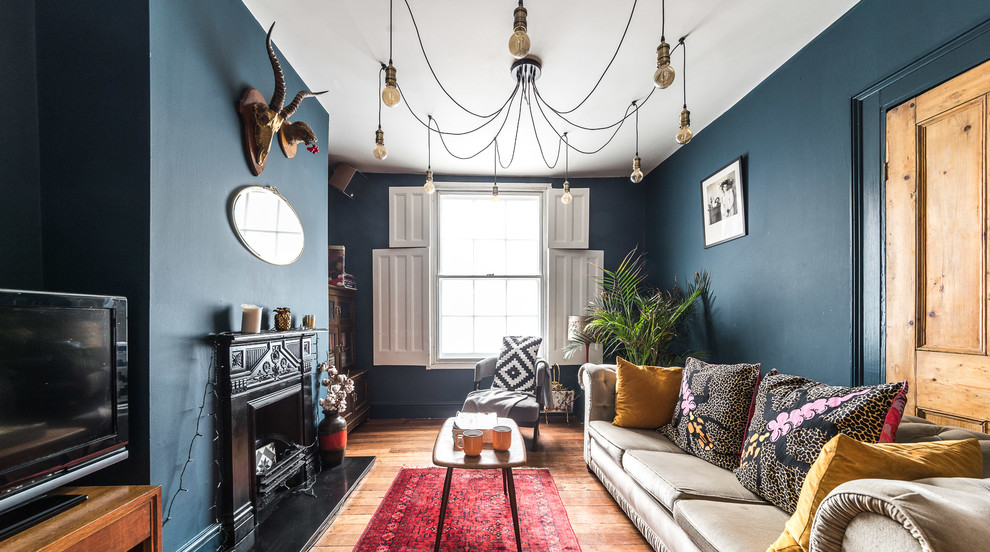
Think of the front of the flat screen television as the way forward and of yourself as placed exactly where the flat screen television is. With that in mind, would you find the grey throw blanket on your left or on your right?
on your left

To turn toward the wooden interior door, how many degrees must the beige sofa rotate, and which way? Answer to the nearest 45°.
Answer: approximately 180°

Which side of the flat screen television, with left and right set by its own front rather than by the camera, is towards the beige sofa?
front

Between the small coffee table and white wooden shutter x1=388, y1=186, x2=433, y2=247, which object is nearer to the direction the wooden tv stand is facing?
the small coffee table

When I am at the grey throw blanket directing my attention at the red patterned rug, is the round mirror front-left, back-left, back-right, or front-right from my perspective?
front-right

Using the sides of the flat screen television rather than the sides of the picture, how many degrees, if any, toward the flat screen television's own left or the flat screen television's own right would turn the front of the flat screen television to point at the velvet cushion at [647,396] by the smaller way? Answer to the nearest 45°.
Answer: approximately 45° to the flat screen television's own left

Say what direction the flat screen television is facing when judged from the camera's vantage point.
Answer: facing the viewer and to the right of the viewer

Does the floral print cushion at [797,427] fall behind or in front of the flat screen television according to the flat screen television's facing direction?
in front

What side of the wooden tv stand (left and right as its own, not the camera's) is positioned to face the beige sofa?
front

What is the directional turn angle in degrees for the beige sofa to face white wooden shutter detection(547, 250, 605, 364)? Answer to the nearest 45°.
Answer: approximately 90° to its right

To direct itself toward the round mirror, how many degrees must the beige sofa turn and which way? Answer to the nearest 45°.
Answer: approximately 45° to its right

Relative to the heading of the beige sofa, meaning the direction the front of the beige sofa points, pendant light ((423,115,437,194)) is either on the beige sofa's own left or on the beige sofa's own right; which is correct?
on the beige sofa's own right

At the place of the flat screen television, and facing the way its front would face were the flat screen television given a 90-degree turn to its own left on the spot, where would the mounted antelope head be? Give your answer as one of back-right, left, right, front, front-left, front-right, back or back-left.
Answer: front
